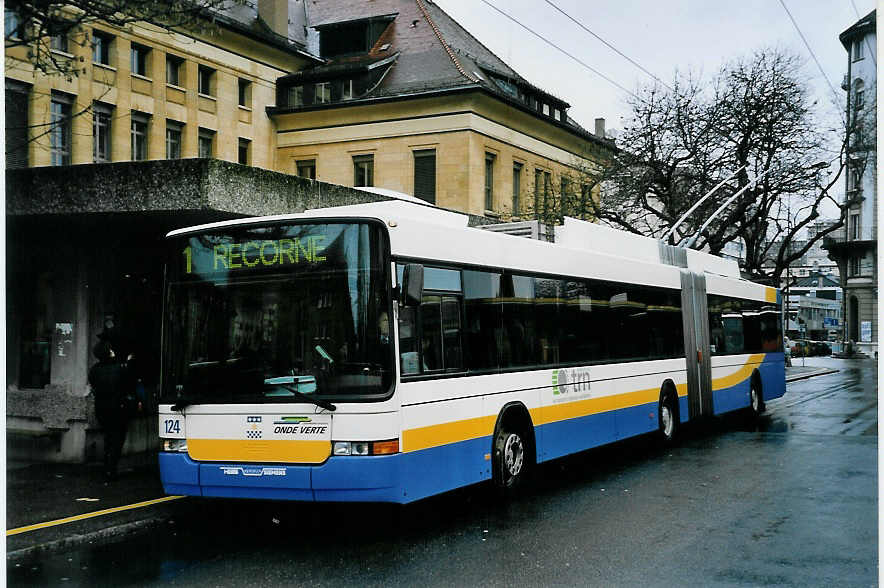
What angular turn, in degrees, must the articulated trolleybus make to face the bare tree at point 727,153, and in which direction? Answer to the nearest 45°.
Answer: approximately 135° to its right

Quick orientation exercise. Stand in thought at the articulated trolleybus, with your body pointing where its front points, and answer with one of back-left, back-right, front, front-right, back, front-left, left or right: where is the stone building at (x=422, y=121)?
back-right

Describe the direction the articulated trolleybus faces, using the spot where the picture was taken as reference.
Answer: facing the viewer and to the left of the viewer

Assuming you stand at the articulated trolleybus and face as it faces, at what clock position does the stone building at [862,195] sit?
The stone building is roughly at 6 o'clock from the articulated trolleybus.

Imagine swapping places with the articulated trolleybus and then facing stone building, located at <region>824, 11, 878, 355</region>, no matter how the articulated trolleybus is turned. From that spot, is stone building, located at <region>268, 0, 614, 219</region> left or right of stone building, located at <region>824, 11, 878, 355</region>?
left
